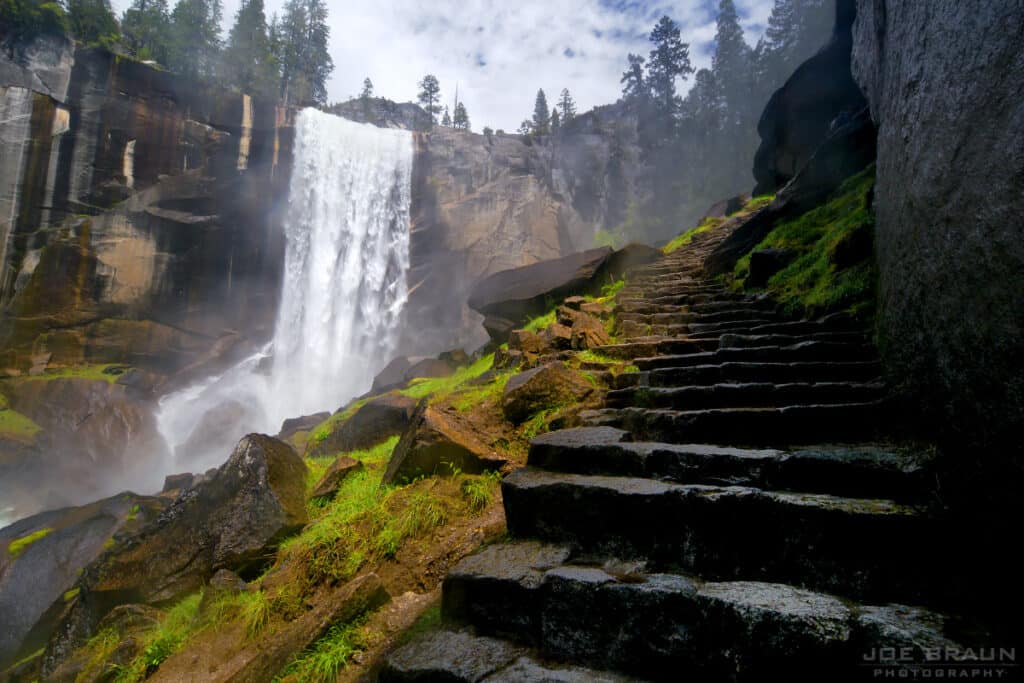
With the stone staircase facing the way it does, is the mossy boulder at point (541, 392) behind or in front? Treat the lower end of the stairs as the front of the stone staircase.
behind

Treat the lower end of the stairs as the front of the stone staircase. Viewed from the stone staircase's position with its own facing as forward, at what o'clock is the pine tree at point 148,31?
The pine tree is roughly at 4 o'clock from the stone staircase.

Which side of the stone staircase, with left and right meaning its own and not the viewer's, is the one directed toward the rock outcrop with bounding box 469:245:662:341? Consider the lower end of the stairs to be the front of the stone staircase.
back

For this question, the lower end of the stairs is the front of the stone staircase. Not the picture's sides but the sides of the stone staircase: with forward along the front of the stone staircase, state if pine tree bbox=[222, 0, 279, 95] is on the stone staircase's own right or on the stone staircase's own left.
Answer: on the stone staircase's own right

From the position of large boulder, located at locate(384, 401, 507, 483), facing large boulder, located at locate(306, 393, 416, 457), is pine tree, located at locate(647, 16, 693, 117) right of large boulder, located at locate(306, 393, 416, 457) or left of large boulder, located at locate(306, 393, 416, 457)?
right

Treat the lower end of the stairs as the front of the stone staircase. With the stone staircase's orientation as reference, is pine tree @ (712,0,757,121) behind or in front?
behind

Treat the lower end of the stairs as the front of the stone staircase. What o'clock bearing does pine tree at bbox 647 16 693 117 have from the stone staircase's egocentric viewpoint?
The pine tree is roughly at 6 o'clock from the stone staircase.

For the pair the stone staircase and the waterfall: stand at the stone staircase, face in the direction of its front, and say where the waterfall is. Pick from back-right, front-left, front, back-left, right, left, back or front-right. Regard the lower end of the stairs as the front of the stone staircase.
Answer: back-right

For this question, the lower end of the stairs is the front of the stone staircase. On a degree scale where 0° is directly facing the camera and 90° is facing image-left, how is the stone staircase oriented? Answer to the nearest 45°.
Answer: approximately 0°
